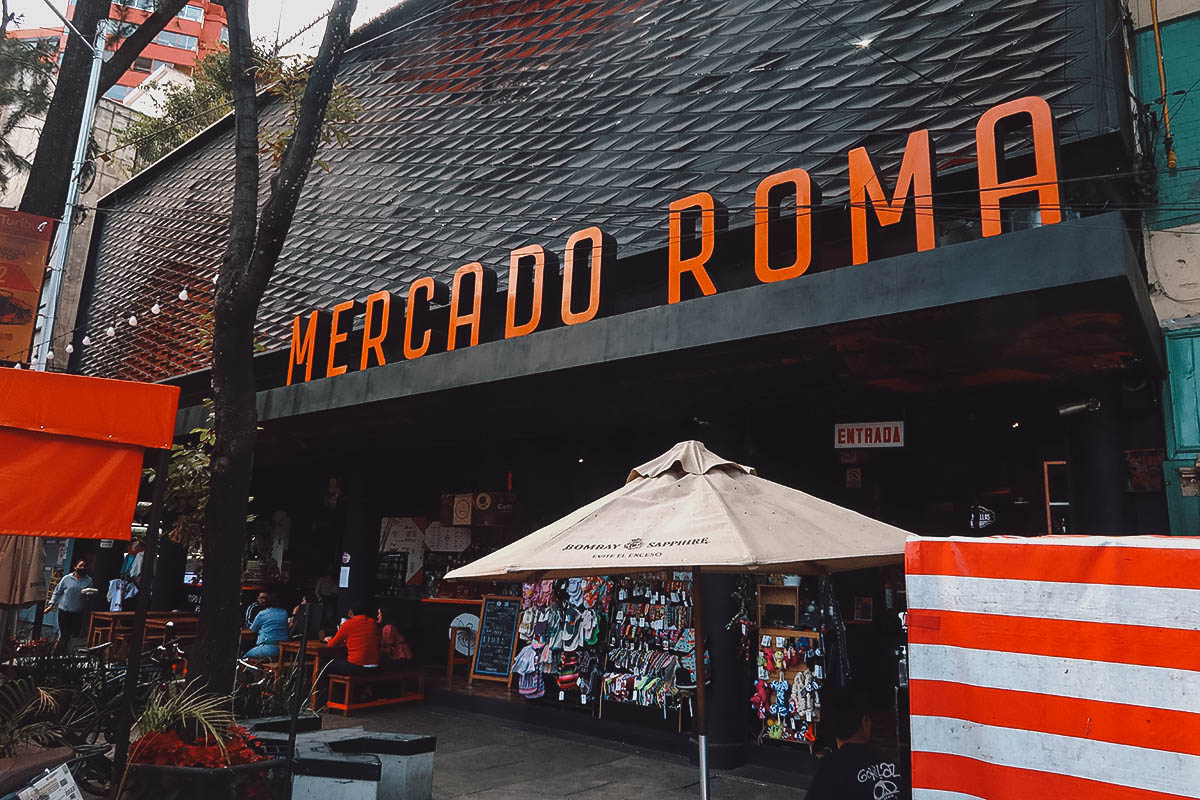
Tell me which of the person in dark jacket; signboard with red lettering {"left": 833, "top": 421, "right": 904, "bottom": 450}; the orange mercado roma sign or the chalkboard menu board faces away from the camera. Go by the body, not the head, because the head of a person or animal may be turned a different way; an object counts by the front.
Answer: the person in dark jacket

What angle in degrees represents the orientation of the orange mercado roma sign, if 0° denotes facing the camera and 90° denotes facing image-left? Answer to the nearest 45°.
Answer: approximately 45°

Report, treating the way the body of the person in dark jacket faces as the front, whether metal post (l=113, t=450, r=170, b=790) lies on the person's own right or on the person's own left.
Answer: on the person's own left

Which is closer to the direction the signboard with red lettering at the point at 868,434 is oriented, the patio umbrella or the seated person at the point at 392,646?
the patio umbrella

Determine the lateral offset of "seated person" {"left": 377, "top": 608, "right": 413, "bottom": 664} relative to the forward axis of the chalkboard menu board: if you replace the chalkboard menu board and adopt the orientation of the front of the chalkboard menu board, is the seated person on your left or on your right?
on your right

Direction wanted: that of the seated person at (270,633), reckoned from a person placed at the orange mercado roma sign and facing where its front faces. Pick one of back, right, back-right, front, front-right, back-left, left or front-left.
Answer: right

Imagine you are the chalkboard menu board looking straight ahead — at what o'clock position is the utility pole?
The utility pole is roughly at 2 o'clock from the chalkboard menu board.

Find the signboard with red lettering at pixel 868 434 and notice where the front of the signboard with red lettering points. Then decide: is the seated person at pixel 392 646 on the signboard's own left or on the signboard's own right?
on the signboard's own right

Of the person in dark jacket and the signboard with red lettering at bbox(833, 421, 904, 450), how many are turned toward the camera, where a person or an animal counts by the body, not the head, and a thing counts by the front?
1
